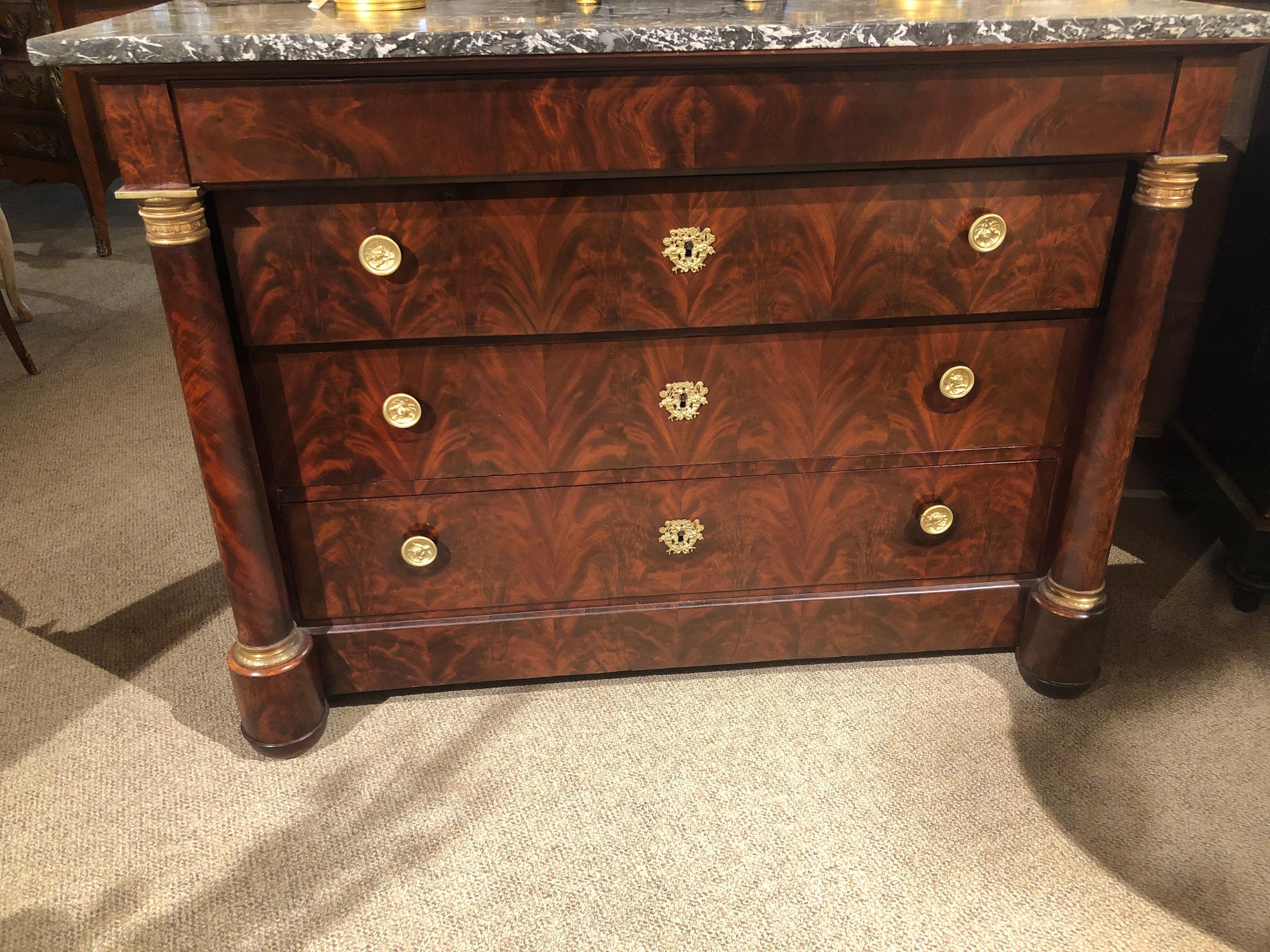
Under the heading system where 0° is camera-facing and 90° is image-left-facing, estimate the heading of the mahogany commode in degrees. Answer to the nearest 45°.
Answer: approximately 0°

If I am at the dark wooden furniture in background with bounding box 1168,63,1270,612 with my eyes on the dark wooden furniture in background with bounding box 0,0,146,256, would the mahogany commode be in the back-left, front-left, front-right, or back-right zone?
front-left

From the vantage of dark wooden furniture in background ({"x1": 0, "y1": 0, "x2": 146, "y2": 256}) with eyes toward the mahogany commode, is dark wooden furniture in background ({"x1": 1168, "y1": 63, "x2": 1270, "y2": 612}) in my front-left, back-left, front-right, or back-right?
front-left

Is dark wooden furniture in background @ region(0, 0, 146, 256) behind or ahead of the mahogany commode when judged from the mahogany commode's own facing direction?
behind

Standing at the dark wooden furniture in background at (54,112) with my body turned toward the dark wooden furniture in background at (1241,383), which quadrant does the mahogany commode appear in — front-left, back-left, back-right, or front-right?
front-right

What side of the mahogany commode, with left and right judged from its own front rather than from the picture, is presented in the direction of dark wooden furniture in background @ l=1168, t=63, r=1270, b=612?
left

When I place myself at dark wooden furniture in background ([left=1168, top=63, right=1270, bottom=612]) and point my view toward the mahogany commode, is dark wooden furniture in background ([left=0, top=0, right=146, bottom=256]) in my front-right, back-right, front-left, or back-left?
front-right
